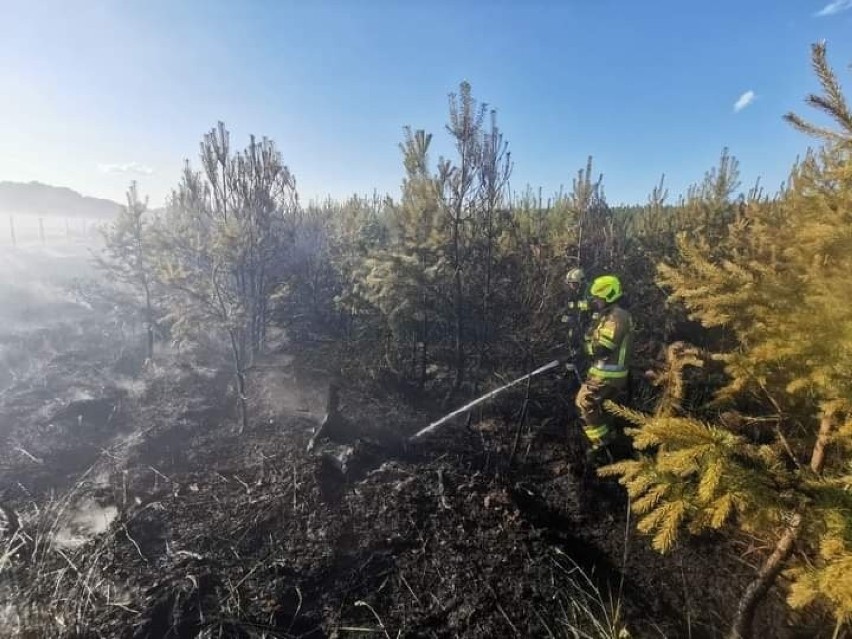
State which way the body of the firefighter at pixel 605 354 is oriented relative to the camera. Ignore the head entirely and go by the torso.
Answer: to the viewer's left

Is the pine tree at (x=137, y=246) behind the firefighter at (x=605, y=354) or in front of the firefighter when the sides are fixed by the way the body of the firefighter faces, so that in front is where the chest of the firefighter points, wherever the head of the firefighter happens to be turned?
in front

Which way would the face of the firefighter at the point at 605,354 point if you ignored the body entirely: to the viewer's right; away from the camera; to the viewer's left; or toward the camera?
to the viewer's left

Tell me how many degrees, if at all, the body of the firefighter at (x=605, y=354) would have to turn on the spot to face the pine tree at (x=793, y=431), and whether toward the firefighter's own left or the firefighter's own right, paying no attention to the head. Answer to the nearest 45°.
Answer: approximately 90° to the firefighter's own left
